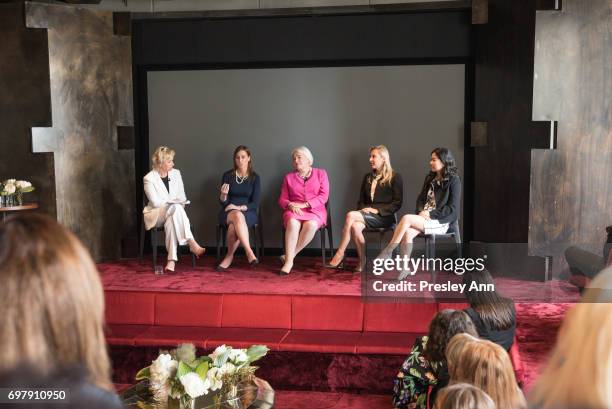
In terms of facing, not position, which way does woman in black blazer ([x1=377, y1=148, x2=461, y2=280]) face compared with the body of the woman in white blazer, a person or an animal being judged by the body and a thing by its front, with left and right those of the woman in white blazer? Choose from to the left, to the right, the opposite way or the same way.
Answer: to the right

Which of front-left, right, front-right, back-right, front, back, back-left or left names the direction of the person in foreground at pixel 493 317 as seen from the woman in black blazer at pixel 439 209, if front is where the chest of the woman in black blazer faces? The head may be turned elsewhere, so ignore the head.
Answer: front-left

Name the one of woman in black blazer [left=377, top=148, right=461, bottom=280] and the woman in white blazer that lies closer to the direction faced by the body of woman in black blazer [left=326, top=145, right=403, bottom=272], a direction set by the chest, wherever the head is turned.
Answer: the woman in white blazer

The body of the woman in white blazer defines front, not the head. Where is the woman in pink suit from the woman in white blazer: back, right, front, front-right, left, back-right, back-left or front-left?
front-left

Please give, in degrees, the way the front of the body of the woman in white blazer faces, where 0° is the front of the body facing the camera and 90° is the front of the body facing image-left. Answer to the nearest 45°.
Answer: approximately 315°

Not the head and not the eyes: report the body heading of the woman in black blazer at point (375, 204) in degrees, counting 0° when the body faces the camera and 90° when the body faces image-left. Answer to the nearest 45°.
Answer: approximately 45°

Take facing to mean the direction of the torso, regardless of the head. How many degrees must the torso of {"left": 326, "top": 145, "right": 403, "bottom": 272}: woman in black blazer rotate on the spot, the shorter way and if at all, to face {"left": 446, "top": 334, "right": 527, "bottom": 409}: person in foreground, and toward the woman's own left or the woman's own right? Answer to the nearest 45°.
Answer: approximately 45° to the woman's own left

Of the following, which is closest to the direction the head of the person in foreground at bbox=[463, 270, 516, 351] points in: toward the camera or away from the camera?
away from the camera

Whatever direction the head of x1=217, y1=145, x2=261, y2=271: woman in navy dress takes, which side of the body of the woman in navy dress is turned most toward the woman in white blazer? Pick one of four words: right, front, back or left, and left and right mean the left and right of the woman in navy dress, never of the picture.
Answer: right

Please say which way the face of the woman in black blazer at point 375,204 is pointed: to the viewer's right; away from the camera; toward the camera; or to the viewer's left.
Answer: to the viewer's left
